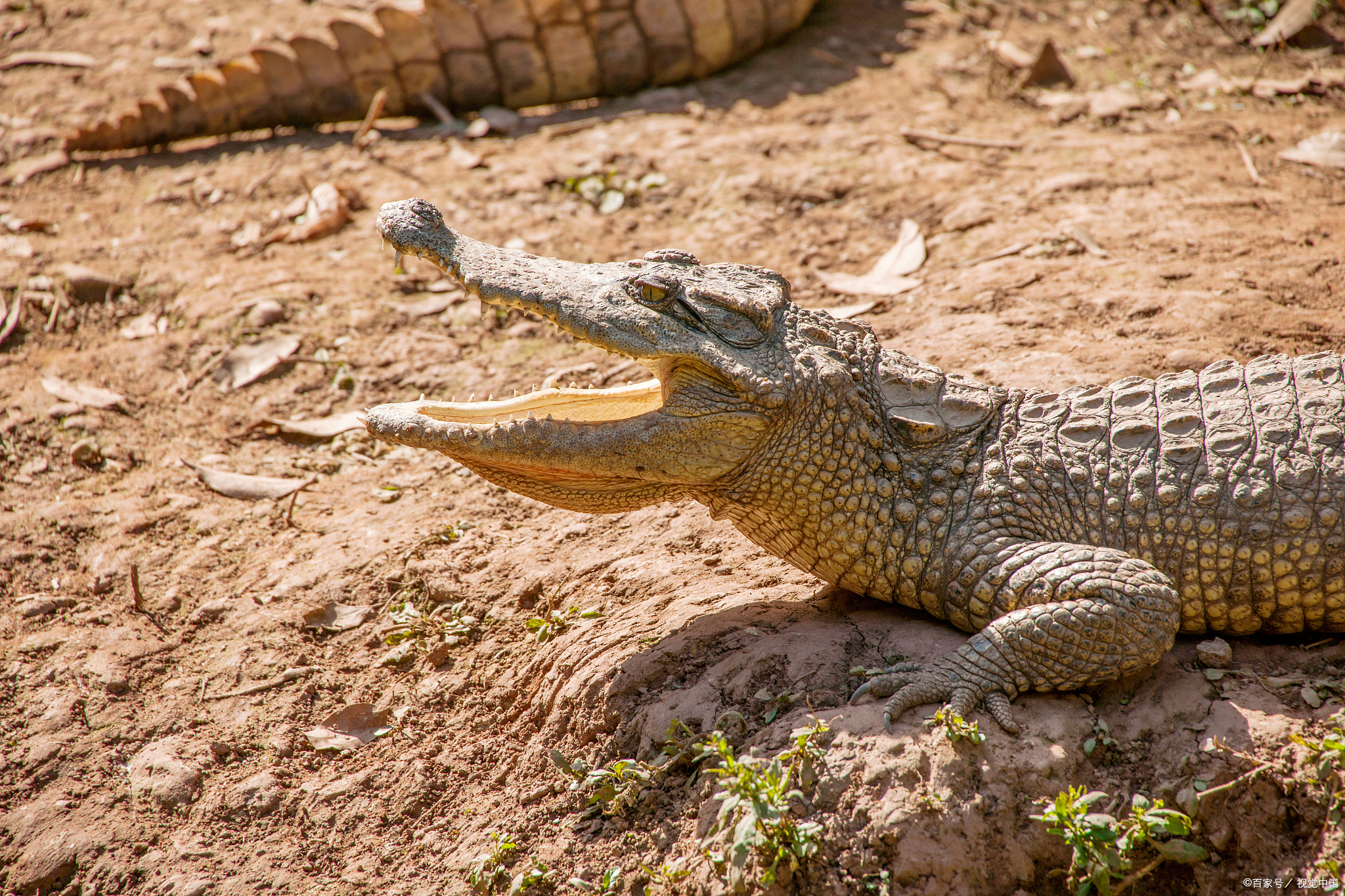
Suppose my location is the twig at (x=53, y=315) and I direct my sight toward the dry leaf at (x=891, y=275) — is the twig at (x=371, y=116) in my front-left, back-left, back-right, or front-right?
front-left

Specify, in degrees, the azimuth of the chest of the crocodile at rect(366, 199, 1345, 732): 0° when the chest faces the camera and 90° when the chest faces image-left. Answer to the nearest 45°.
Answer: approximately 90°

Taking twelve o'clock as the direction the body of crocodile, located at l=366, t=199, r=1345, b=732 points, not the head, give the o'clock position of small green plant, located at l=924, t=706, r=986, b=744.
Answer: The small green plant is roughly at 9 o'clock from the crocodile.

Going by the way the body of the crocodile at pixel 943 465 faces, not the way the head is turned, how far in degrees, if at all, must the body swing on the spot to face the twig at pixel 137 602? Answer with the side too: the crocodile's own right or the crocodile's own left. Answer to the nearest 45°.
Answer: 0° — it already faces it

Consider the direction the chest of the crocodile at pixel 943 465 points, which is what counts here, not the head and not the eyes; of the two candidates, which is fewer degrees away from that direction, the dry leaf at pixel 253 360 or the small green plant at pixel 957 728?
the dry leaf

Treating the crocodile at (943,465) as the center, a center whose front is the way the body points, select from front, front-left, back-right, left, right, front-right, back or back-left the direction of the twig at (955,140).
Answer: right

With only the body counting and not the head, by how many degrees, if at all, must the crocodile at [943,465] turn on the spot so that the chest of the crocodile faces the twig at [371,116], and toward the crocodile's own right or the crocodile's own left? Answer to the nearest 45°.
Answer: approximately 45° to the crocodile's own right

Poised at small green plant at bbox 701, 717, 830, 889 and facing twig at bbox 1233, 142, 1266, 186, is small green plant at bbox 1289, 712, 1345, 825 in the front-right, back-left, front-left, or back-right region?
front-right

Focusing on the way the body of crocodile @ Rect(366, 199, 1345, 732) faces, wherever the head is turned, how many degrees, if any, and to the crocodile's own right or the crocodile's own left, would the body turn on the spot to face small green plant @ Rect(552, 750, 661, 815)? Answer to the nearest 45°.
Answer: approximately 45° to the crocodile's own left

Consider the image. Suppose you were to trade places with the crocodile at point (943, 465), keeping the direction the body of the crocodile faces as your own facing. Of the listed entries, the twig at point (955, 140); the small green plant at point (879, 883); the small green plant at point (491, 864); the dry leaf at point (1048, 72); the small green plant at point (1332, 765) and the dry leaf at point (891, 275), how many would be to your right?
3

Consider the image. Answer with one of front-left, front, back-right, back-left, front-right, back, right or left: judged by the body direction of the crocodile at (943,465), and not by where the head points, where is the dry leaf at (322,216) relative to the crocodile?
front-right

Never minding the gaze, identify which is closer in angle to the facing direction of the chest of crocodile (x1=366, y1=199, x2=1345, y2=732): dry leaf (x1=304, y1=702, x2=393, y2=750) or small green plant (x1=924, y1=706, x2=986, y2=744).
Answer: the dry leaf
